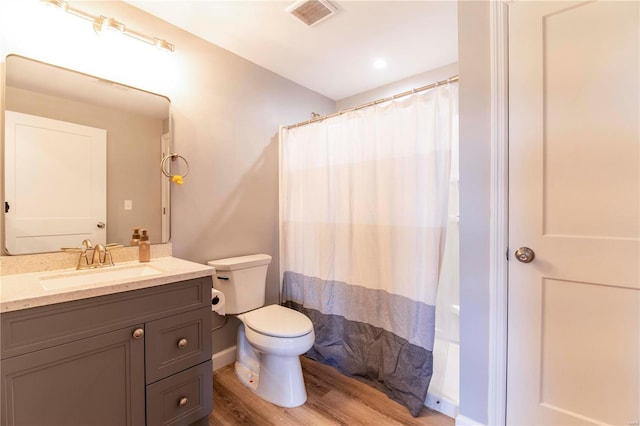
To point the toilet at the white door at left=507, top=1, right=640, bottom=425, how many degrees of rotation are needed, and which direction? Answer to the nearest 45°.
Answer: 0° — it already faces it

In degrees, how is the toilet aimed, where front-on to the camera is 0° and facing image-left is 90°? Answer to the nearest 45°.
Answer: approximately 315°

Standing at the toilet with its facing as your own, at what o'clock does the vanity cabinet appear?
The vanity cabinet is roughly at 3 o'clock from the toilet.

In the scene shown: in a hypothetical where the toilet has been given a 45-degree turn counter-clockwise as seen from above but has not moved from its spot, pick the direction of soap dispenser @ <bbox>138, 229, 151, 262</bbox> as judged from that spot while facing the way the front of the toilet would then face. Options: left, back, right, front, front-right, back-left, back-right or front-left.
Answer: back

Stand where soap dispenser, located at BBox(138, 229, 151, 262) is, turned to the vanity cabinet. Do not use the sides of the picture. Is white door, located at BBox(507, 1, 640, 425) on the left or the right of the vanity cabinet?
left
